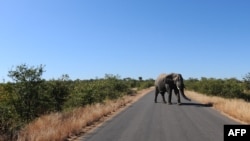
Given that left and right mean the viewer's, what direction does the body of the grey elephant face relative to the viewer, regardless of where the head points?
facing the viewer and to the right of the viewer

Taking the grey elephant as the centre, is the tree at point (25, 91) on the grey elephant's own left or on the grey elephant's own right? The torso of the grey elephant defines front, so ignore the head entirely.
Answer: on the grey elephant's own right
